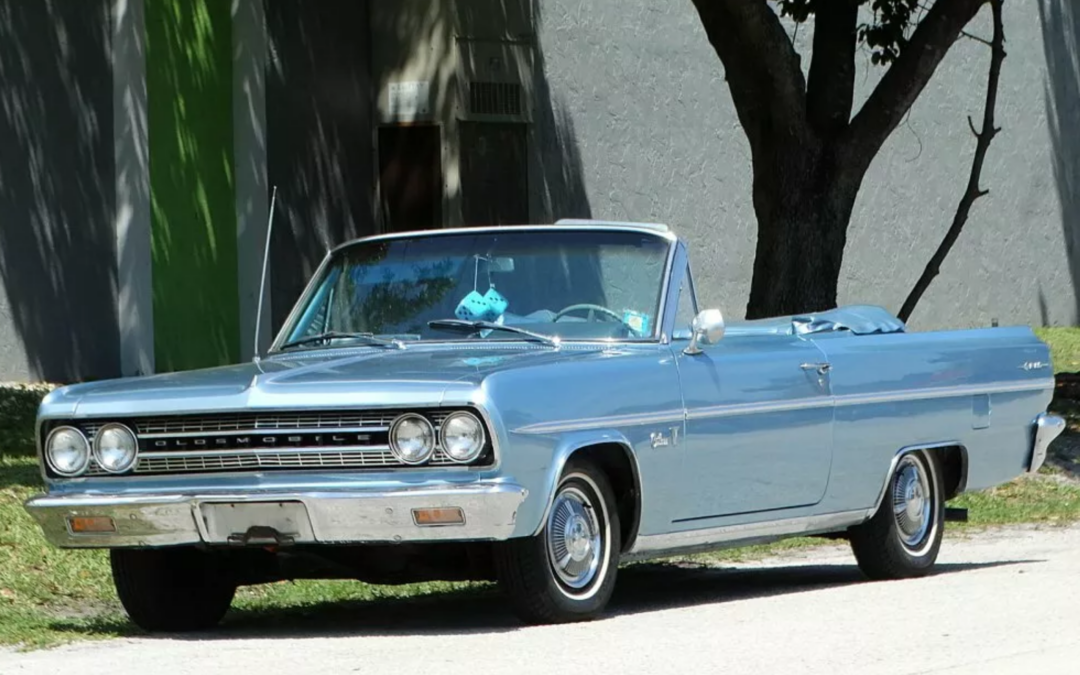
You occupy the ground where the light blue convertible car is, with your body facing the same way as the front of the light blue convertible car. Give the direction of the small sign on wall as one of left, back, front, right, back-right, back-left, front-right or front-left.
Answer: back-right

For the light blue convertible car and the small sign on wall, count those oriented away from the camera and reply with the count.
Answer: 0

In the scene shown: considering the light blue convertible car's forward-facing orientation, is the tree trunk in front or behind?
behind

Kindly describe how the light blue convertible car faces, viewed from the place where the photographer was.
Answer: facing the viewer and to the left of the viewer

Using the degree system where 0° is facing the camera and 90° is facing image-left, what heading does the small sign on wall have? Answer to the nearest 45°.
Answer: approximately 0°

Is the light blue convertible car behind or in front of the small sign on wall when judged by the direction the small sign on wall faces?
in front

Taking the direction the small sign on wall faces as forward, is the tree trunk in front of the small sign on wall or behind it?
in front
